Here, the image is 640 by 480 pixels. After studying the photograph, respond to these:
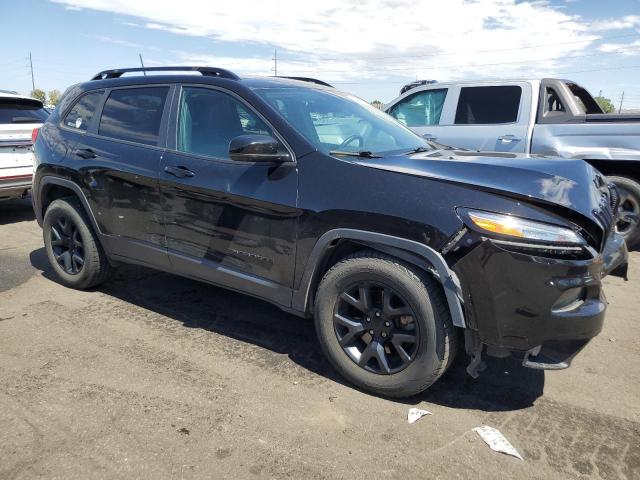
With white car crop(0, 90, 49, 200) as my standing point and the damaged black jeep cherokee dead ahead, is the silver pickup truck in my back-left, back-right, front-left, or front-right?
front-left

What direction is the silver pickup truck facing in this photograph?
to the viewer's left

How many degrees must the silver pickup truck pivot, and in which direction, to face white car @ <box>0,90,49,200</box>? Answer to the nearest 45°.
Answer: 0° — it already faces it

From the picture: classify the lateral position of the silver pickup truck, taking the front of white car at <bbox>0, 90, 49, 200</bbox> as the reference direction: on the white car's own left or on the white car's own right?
on the white car's own right

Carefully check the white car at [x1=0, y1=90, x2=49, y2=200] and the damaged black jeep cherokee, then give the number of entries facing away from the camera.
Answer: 1

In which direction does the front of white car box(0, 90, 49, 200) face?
away from the camera

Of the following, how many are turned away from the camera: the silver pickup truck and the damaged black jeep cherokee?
0

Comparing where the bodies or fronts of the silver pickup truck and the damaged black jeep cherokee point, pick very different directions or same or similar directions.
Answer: very different directions

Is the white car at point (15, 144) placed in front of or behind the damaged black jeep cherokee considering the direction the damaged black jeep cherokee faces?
behind

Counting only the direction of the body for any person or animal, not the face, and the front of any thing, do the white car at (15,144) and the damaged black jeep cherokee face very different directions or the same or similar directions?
very different directions

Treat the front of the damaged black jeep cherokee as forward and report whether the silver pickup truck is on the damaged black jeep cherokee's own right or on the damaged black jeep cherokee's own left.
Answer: on the damaged black jeep cherokee's own left

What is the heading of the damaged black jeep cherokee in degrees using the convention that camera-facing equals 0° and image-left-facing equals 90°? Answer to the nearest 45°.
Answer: approximately 315°

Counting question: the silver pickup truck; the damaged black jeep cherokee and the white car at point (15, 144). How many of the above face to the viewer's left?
1

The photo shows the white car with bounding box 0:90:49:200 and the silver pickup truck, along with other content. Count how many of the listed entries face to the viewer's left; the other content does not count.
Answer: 1

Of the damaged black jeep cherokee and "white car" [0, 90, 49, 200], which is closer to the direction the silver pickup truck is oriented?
the white car
